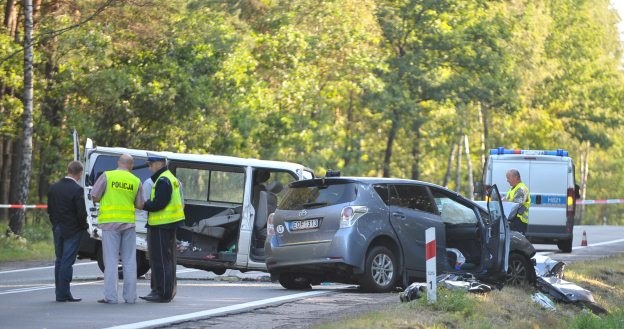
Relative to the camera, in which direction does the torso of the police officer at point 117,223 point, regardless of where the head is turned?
away from the camera

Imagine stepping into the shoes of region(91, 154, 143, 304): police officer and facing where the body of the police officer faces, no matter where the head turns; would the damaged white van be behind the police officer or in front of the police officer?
in front

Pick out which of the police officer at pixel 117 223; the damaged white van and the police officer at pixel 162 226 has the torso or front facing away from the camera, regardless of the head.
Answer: the police officer at pixel 117 223

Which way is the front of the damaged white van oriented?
to the viewer's right

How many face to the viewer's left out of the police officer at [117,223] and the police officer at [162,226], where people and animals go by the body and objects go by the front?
1

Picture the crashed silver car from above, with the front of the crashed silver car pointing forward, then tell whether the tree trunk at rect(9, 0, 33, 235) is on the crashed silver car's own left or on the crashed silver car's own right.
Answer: on the crashed silver car's own left

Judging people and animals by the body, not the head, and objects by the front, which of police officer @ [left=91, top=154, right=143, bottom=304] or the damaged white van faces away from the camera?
the police officer

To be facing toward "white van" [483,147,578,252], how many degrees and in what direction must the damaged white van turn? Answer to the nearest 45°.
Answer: approximately 45° to its left

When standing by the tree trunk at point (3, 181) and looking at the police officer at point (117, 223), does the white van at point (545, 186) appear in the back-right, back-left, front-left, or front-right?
front-left

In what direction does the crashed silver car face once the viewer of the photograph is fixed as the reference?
facing away from the viewer and to the right of the viewer

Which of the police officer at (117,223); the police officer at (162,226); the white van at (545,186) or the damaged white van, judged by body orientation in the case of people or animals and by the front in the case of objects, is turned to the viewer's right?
the damaged white van

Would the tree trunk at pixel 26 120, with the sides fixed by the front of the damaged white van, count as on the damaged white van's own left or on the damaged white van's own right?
on the damaged white van's own left
